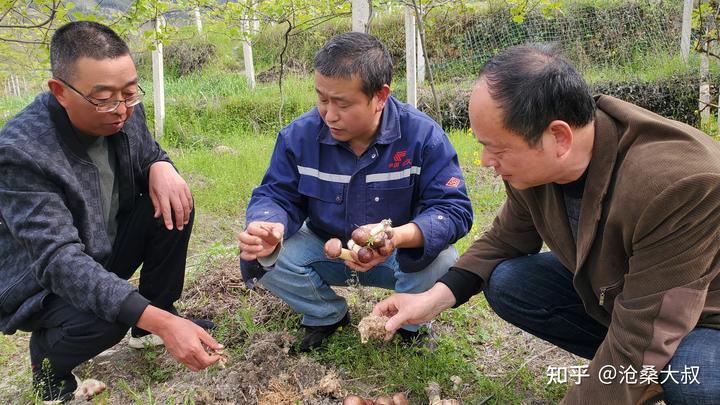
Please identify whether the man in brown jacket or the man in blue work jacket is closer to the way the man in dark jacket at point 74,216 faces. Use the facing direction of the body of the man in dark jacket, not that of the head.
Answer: the man in brown jacket

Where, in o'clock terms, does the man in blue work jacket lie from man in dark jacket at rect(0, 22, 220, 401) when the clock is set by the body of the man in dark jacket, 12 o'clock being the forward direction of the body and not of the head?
The man in blue work jacket is roughly at 11 o'clock from the man in dark jacket.

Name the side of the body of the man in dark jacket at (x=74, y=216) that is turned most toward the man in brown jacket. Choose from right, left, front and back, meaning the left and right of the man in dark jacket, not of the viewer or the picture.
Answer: front

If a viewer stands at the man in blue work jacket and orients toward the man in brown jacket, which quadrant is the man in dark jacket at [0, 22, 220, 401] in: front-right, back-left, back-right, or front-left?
back-right

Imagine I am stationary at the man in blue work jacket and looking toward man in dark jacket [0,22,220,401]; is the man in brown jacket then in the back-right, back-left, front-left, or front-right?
back-left
